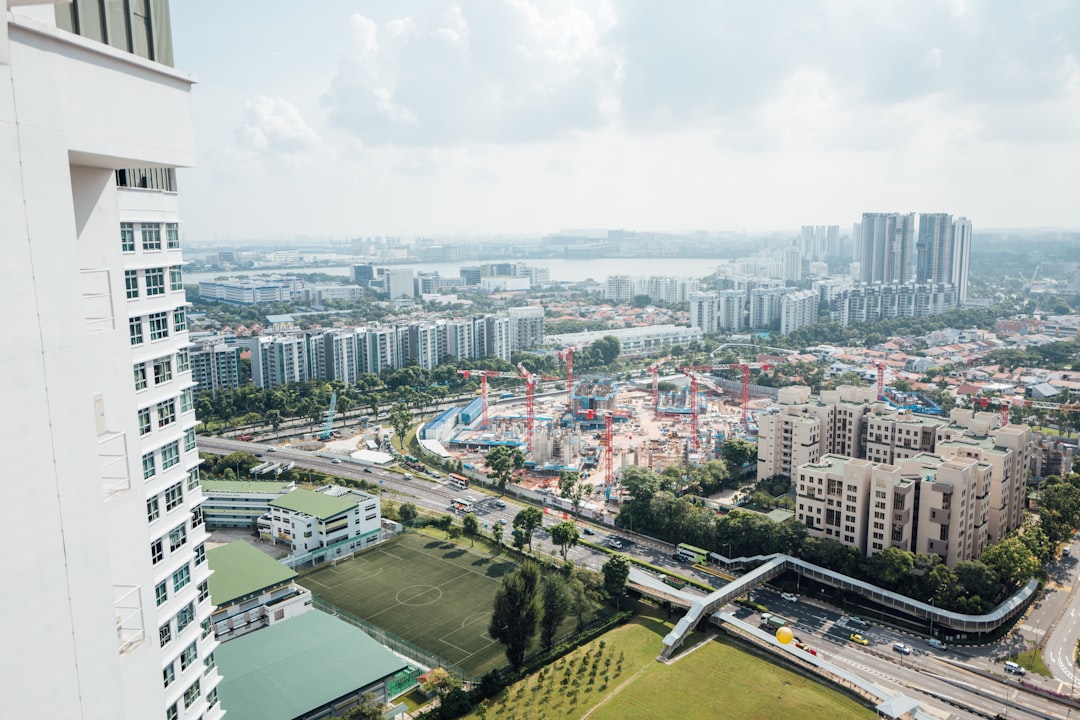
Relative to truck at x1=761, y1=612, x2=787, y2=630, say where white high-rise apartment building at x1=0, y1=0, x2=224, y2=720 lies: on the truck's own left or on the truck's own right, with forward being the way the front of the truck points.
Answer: on the truck's own left

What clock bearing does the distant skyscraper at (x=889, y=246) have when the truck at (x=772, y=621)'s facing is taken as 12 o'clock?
The distant skyscraper is roughly at 2 o'clock from the truck.

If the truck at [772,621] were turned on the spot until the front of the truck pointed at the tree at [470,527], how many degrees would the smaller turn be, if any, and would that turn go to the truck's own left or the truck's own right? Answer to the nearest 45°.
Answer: approximately 45° to the truck's own left

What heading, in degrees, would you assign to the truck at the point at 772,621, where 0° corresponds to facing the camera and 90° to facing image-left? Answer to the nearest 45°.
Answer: approximately 135°

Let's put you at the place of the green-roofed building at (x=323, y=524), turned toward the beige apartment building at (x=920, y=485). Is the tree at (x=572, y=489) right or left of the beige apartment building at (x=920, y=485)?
left

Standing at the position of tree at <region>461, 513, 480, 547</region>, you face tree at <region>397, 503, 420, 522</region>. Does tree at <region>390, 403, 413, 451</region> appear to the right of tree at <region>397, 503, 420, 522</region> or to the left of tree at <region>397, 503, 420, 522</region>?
right

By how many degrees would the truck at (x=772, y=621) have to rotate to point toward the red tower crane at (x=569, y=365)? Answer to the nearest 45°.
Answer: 0° — it already faces it

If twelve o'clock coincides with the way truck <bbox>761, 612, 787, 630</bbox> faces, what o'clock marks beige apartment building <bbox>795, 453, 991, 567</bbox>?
The beige apartment building is roughly at 3 o'clock from the truck.

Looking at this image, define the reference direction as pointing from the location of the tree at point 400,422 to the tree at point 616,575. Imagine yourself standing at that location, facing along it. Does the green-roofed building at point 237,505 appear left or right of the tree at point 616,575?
right

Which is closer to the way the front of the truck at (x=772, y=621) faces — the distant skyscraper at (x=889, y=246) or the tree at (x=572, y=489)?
the tree
